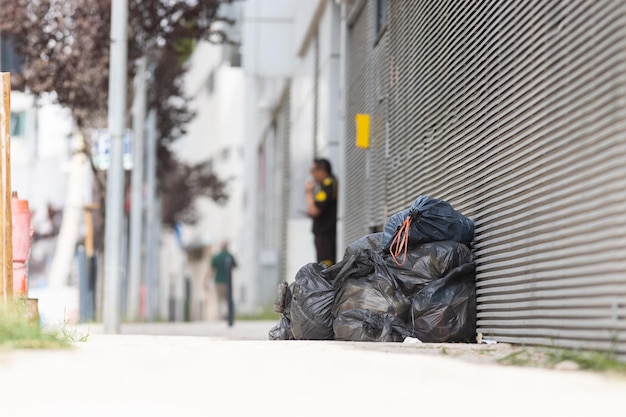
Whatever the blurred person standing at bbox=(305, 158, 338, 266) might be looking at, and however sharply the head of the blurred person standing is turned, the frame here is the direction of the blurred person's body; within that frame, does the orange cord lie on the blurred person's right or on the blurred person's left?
on the blurred person's left

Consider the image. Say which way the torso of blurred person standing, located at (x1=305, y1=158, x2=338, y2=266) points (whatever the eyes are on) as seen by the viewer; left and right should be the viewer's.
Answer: facing to the left of the viewer

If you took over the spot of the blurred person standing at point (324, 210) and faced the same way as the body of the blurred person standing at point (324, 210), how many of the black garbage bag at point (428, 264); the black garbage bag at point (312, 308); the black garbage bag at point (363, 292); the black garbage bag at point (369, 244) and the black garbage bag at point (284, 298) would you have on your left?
5

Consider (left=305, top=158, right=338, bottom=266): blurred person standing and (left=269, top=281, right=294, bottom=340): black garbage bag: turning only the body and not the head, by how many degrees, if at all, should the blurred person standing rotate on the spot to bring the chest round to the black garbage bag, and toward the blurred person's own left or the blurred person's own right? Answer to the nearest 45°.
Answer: approximately 90° to the blurred person's own left

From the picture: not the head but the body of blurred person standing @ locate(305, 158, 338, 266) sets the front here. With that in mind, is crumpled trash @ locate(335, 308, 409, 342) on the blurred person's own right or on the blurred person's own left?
on the blurred person's own left

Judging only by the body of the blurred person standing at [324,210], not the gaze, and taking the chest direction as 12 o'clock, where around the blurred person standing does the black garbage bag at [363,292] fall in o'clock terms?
The black garbage bag is roughly at 9 o'clock from the blurred person standing.

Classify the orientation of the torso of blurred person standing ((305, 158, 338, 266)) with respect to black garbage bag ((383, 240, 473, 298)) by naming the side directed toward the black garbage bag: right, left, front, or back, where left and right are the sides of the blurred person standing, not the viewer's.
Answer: left

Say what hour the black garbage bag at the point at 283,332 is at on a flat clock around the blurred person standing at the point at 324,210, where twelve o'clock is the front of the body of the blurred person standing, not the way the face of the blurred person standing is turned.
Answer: The black garbage bag is roughly at 9 o'clock from the blurred person standing.

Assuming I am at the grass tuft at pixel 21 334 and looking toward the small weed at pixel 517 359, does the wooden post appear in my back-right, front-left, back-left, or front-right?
back-left

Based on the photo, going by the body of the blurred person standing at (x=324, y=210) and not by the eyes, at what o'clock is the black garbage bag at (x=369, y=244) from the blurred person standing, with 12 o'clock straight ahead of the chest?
The black garbage bag is roughly at 9 o'clock from the blurred person standing.

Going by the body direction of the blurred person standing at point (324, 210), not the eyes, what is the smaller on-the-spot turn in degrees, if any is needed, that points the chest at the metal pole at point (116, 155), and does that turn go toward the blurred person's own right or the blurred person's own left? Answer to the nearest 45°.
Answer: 0° — they already face it

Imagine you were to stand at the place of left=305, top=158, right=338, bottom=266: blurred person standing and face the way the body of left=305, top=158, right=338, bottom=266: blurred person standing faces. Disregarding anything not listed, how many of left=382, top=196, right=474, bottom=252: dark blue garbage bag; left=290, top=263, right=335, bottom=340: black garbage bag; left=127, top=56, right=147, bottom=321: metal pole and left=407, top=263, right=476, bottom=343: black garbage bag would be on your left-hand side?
3
